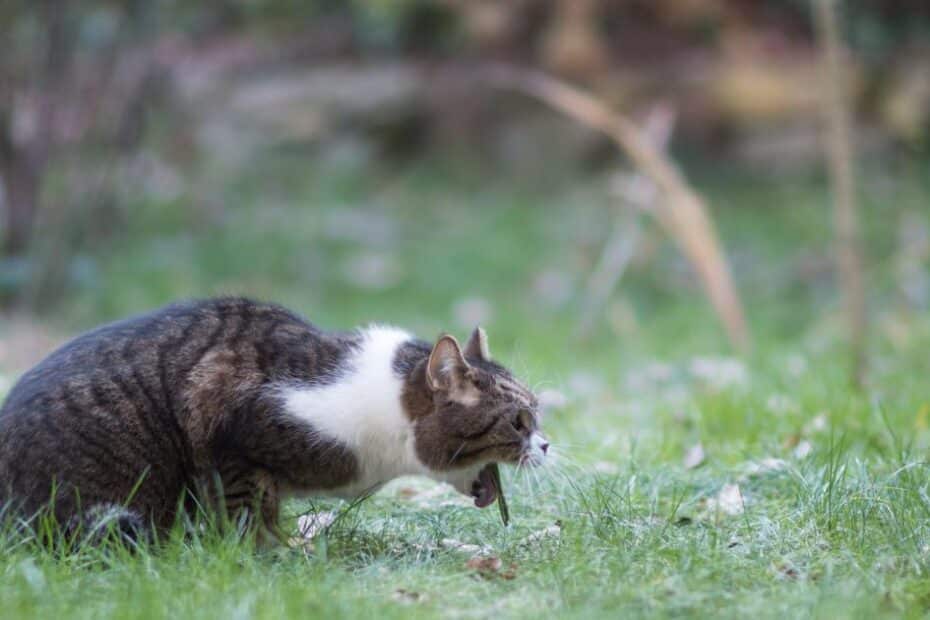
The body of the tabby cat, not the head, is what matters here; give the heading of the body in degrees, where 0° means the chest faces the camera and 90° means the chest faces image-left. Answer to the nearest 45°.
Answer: approximately 270°

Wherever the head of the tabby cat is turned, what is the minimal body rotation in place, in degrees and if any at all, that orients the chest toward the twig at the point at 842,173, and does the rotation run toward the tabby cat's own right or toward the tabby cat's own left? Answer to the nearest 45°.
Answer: approximately 45° to the tabby cat's own left

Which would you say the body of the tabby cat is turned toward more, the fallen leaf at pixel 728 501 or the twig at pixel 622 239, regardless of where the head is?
the fallen leaf

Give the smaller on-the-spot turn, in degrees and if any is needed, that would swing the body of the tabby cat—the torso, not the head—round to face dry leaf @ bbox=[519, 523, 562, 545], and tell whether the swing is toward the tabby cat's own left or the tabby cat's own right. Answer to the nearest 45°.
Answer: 0° — it already faces it

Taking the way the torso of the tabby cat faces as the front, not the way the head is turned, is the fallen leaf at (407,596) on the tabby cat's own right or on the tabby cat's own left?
on the tabby cat's own right

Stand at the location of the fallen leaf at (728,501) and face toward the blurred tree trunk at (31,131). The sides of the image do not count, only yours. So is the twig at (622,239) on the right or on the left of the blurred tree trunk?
right

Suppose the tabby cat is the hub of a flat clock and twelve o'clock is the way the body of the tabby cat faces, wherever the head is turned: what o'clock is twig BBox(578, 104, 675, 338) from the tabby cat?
The twig is roughly at 10 o'clock from the tabby cat.
